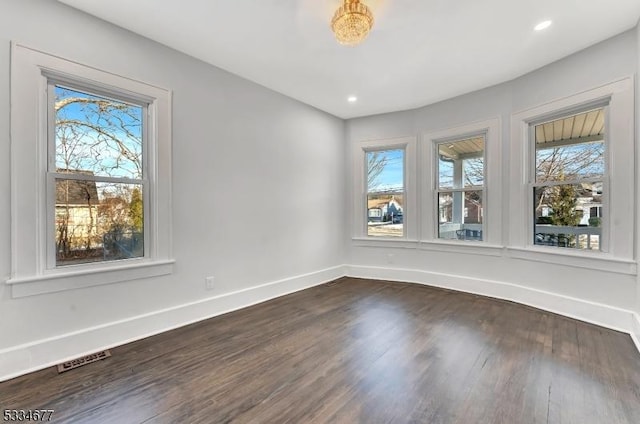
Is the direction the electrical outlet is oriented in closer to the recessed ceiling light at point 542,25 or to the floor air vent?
the recessed ceiling light

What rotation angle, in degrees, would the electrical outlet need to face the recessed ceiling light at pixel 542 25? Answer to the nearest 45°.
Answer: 0° — it already faces it

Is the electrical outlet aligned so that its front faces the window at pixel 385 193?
no

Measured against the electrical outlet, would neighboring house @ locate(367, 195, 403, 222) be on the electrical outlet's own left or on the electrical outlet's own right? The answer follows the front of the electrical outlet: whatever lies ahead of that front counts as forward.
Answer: on the electrical outlet's own left

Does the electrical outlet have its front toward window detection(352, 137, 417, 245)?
no
